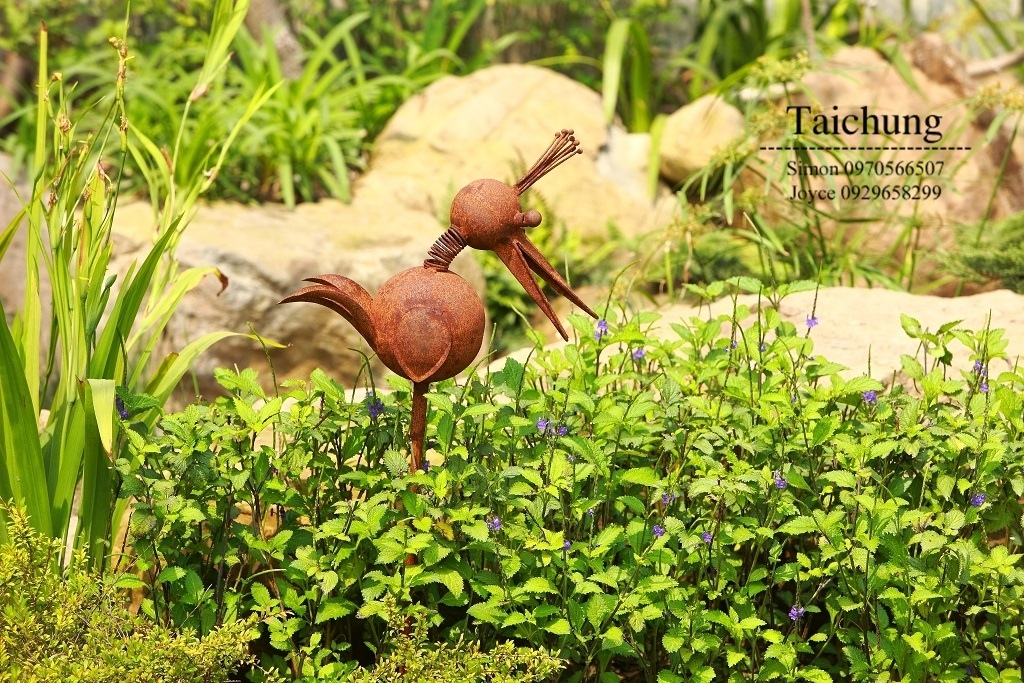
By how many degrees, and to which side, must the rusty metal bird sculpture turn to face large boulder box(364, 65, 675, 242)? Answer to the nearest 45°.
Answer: approximately 90° to its left

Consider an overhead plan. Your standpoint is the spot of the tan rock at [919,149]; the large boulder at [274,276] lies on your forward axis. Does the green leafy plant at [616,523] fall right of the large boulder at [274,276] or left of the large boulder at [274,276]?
left

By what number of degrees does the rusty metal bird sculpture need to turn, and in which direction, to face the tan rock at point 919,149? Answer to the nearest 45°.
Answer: approximately 45° to its left

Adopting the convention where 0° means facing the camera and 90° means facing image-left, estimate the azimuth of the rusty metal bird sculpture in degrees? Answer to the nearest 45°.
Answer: approximately 270°

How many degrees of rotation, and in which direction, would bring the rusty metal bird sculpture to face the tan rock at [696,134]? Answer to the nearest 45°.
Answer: approximately 90° to its left

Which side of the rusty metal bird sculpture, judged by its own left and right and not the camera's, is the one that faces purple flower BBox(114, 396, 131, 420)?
back

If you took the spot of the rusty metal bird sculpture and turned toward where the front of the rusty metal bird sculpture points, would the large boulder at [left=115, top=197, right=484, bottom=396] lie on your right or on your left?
on your left
